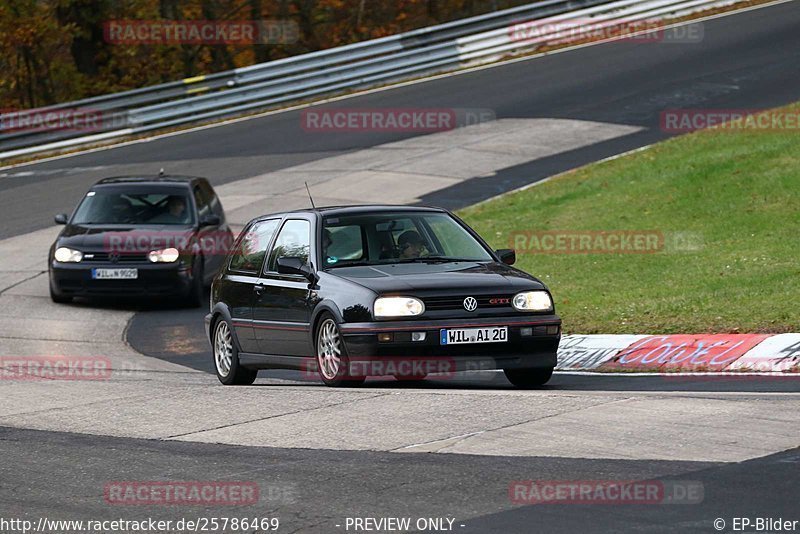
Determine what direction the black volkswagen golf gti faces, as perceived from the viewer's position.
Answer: facing the viewer and to the right of the viewer

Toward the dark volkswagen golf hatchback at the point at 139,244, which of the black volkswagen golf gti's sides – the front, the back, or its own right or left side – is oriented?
back

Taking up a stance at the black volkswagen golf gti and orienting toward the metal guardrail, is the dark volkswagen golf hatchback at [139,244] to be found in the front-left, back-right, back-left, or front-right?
front-left

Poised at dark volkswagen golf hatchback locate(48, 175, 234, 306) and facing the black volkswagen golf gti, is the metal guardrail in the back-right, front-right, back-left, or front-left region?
back-left

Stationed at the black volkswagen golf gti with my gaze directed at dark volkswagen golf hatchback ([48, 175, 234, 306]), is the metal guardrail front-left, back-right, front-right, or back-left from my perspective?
front-right

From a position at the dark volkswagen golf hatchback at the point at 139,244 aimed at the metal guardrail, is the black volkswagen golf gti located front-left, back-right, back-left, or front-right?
back-right

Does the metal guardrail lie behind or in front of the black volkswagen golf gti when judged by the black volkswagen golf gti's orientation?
behind
